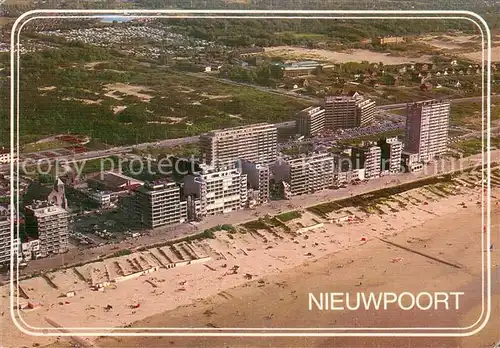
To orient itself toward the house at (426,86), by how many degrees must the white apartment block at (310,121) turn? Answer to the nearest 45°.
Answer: approximately 90° to its left

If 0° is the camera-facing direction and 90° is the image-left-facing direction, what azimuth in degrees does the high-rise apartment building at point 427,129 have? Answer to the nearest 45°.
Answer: approximately 315°

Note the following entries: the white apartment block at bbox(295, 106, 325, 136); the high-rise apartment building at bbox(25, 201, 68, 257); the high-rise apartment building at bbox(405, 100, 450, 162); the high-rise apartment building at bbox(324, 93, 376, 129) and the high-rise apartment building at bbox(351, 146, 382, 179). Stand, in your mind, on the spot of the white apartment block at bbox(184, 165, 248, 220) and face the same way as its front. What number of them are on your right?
1

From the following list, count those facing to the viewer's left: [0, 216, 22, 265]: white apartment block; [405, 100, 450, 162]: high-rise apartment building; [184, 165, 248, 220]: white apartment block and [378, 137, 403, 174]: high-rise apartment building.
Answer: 0

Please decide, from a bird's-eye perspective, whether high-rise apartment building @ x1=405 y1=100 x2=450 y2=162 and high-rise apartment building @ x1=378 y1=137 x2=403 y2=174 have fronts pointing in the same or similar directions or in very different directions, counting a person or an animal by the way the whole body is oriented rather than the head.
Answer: same or similar directions
